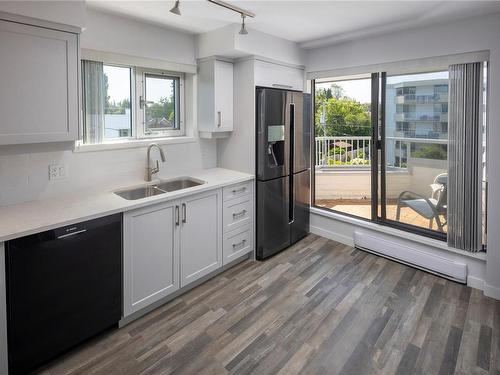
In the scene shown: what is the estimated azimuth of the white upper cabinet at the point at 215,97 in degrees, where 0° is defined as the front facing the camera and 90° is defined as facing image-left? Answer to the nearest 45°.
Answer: approximately 315°

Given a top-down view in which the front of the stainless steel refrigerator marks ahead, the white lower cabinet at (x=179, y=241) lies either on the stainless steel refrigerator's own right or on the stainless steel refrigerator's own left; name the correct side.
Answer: on the stainless steel refrigerator's own right

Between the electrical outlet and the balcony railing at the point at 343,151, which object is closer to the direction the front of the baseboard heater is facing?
the electrical outlet

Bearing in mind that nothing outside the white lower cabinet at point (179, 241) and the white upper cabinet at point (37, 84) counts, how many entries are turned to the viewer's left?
0

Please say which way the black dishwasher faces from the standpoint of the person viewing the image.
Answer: facing the viewer and to the right of the viewer

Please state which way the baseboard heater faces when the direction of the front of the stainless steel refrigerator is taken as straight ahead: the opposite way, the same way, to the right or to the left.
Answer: to the right

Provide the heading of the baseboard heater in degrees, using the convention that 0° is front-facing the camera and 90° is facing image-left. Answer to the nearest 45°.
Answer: approximately 45°

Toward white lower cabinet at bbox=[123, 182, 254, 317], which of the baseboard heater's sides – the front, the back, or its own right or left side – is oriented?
front

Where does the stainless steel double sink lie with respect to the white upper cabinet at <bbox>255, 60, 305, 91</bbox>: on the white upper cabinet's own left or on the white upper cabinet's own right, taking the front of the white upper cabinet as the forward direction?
on the white upper cabinet's own right

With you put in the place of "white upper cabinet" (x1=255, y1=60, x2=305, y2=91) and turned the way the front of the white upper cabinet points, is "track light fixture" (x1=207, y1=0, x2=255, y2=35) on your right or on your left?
on your right
